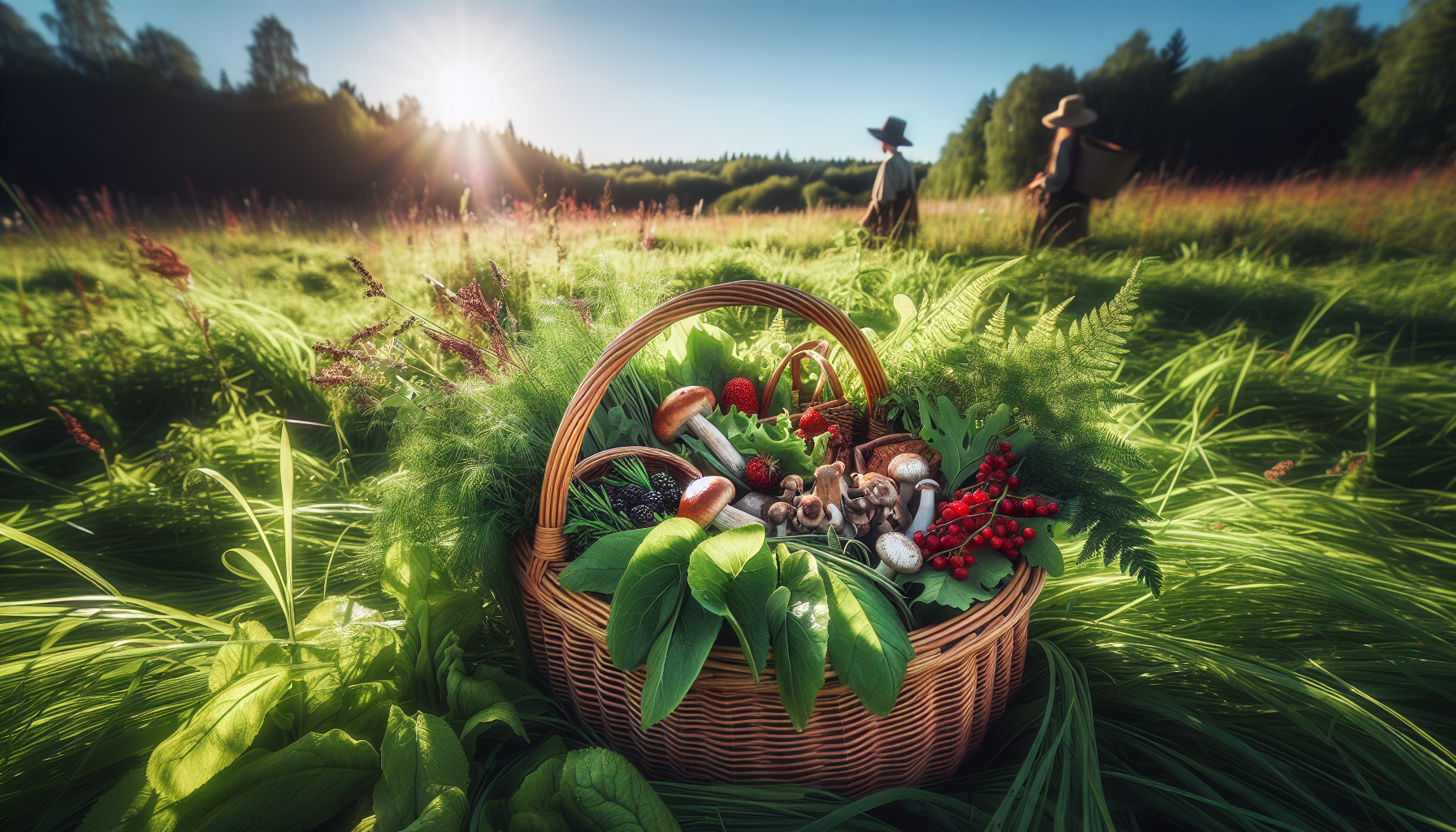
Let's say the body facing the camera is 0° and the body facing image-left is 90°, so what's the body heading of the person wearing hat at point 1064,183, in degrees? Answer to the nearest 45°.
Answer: approximately 90°

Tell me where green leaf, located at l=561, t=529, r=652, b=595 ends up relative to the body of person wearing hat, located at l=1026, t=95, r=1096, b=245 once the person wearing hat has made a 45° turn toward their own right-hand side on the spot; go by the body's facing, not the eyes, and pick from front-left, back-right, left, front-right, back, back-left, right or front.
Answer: back-left

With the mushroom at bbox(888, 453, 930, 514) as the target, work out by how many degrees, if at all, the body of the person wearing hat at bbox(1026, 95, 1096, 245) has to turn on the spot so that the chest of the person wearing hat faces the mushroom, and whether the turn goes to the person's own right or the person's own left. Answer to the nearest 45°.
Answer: approximately 90° to the person's own left

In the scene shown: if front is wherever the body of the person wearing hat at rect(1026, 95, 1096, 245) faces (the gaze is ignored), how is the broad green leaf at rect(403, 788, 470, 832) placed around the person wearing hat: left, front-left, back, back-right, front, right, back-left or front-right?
left

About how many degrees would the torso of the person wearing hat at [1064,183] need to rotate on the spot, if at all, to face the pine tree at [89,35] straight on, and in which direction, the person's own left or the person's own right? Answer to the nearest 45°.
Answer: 0° — they already face it

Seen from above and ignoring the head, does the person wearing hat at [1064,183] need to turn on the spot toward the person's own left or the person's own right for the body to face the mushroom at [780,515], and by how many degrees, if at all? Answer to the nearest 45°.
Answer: approximately 90° to the person's own left

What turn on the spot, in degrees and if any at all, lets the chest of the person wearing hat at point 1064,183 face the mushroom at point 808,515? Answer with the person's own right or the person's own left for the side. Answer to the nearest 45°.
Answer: approximately 90° to the person's own left

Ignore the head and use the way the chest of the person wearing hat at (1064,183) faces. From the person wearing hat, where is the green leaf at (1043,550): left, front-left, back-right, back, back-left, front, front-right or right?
left

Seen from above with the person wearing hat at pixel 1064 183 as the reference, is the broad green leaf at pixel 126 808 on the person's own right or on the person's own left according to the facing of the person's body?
on the person's own left

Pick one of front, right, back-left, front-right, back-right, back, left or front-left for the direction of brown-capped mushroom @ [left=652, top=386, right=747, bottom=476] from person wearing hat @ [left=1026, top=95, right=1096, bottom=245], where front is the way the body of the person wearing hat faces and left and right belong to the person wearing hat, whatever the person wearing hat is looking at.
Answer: left

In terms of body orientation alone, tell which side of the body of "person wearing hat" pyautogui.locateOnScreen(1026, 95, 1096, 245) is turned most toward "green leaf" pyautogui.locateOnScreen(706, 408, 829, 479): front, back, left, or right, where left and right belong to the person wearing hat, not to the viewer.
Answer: left

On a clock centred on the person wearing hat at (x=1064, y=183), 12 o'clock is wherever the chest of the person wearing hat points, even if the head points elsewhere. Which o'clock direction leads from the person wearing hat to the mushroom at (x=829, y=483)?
The mushroom is roughly at 9 o'clock from the person wearing hat.

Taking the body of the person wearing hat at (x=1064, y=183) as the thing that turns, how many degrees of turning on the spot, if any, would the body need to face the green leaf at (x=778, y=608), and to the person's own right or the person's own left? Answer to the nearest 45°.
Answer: approximately 90° to the person's own left

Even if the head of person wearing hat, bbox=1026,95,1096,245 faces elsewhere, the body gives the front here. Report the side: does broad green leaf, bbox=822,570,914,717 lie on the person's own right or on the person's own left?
on the person's own left

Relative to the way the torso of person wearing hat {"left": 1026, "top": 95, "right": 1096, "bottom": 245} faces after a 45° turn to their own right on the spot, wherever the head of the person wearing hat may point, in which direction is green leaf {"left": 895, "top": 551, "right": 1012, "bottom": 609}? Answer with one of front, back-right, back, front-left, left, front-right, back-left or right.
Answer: back-left

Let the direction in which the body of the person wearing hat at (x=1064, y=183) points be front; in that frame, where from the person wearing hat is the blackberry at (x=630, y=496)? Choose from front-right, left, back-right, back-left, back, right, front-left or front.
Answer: left

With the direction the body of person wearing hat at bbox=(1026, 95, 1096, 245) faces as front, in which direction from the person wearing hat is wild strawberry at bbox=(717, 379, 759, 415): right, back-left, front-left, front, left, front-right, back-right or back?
left
